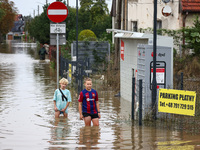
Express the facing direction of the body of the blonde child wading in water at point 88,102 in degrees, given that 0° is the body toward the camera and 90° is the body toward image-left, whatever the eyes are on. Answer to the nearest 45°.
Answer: approximately 0°
